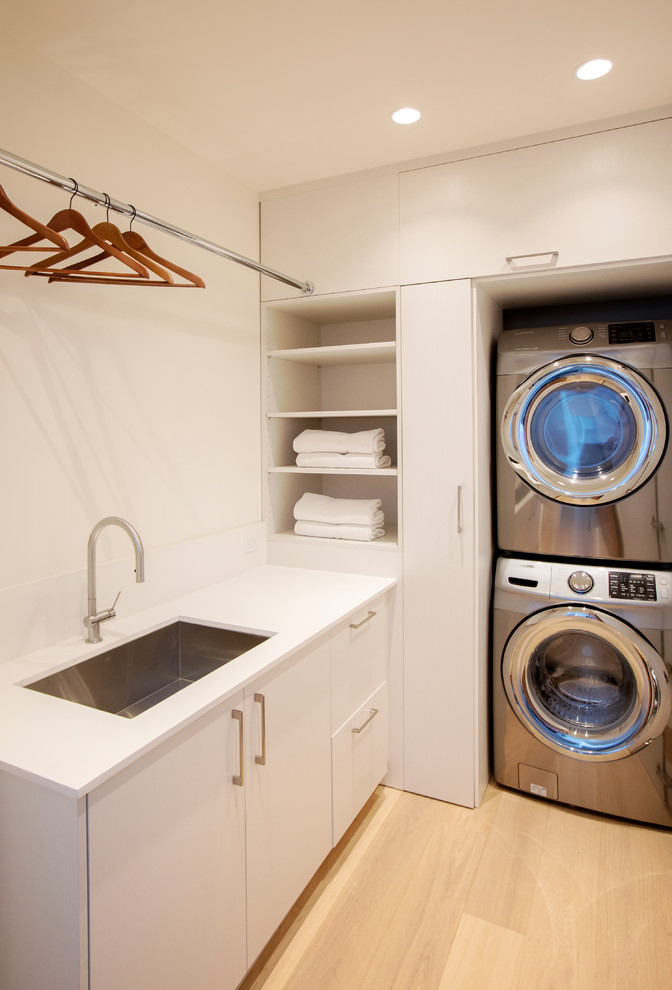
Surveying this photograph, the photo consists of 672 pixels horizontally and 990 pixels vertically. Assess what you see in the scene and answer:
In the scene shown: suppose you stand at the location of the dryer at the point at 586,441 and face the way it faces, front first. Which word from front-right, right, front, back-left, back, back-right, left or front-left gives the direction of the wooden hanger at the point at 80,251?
front-right

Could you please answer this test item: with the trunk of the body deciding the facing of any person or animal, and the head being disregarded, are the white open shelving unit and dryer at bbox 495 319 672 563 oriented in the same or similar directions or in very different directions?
same or similar directions

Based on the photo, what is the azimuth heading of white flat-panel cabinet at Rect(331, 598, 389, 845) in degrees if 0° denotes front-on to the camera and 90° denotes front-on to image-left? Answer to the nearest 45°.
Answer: approximately 315°

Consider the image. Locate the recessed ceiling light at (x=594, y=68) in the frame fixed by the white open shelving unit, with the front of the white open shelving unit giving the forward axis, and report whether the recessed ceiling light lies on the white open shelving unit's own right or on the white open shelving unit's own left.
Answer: on the white open shelving unit's own left

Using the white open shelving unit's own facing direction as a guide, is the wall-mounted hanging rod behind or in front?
in front

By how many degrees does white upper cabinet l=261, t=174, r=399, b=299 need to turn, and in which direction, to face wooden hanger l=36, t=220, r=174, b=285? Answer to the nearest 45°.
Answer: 0° — it already faces it

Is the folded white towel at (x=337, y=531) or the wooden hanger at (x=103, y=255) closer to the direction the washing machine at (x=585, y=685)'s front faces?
the wooden hanger

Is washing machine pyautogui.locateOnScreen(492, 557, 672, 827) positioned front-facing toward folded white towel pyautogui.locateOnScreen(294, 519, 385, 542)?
no

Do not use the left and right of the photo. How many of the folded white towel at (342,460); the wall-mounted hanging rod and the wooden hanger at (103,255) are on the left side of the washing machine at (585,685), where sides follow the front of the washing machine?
0

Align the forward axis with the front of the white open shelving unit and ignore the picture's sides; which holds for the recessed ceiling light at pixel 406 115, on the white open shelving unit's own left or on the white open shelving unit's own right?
on the white open shelving unit's own left

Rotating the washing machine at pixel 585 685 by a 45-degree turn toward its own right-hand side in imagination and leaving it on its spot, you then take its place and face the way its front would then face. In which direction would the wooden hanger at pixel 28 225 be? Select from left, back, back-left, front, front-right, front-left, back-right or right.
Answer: front

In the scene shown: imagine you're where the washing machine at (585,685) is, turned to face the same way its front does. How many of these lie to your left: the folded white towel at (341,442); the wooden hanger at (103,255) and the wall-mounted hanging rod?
0

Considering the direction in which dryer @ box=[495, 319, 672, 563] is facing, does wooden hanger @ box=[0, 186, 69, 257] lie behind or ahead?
ahead

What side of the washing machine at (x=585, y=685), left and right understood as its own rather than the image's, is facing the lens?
front
